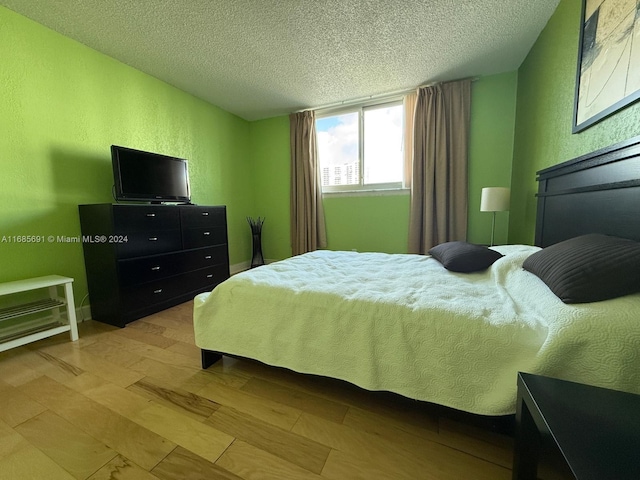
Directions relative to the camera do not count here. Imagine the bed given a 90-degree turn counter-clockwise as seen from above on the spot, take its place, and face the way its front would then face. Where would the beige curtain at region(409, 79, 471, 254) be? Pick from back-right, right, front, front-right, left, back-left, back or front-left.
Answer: back

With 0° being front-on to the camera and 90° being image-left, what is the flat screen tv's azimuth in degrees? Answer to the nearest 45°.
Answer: approximately 315°

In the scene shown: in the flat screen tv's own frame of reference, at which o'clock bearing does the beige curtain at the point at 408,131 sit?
The beige curtain is roughly at 11 o'clock from the flat screen tv.

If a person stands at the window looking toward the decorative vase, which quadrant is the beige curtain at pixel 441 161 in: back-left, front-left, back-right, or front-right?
back-left

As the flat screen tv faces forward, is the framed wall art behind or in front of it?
in front

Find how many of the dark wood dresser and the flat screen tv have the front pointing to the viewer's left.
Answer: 0

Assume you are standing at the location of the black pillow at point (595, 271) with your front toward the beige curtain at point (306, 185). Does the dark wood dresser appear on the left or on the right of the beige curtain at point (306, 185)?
left

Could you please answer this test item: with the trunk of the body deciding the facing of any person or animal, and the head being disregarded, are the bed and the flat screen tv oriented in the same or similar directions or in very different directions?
very different directions

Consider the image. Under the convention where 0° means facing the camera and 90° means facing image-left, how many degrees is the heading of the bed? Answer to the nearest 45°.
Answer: approximately 90°

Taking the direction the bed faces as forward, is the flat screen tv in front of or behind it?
in front

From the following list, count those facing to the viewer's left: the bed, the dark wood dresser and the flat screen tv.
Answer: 1

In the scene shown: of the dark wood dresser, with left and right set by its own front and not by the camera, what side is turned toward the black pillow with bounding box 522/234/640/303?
front
